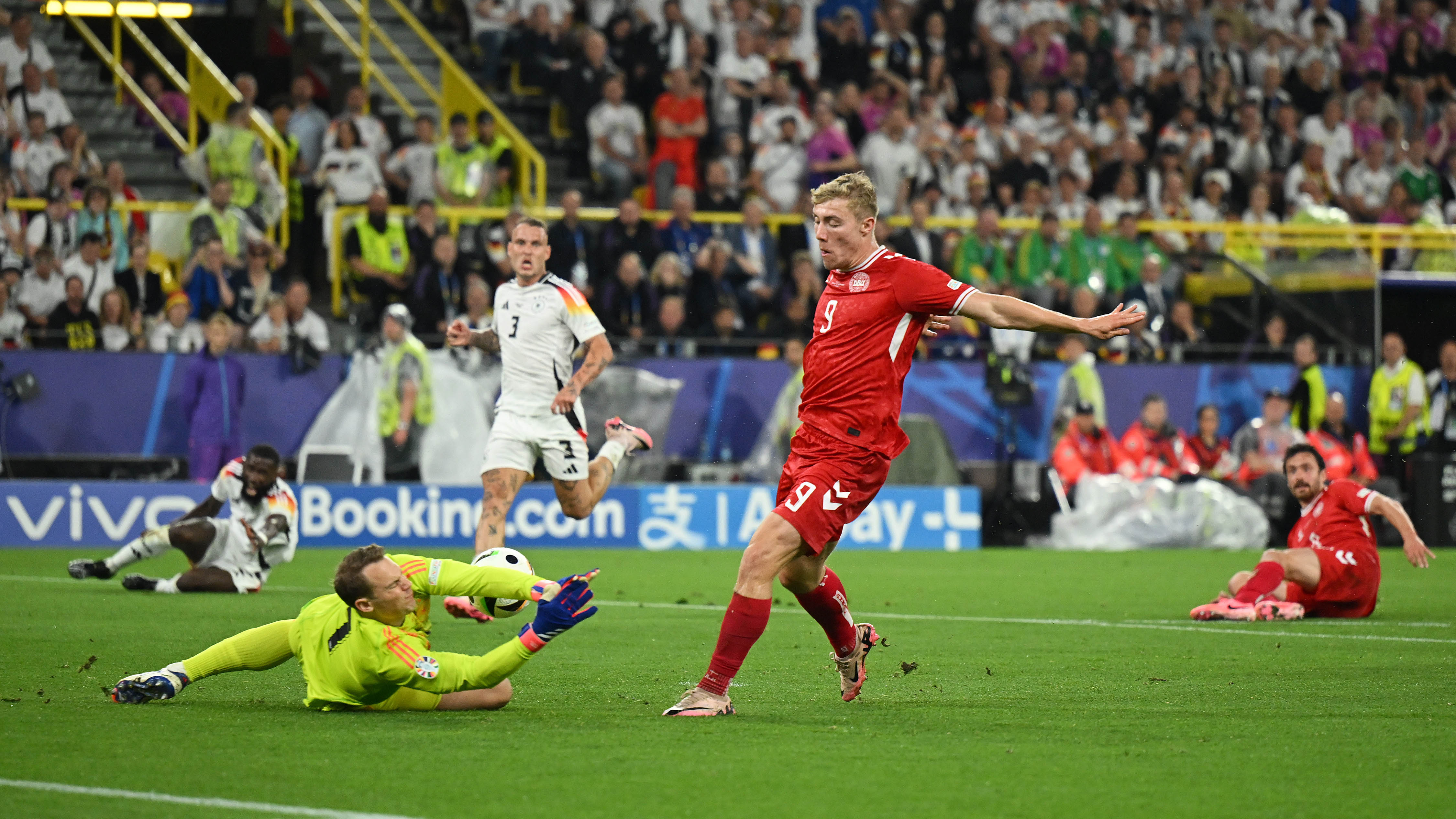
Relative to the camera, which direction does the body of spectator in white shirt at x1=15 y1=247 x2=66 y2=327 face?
toward the camera

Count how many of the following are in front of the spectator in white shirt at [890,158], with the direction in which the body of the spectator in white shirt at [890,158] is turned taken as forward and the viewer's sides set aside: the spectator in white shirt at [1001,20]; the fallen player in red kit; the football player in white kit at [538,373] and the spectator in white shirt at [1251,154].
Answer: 2

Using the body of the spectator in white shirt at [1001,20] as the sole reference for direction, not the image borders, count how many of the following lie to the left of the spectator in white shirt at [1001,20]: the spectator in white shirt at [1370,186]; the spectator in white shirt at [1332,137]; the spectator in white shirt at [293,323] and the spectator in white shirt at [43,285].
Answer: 2

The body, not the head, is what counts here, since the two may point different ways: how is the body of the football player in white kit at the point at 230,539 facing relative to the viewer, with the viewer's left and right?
facing the viewer and to the left of the viewer

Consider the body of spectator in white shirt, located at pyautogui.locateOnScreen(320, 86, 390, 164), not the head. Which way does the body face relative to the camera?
toward the camera

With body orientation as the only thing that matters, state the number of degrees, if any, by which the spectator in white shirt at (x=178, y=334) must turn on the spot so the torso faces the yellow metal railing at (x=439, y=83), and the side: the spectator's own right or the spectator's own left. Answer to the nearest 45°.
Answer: approximately 135° to the spectator's own left

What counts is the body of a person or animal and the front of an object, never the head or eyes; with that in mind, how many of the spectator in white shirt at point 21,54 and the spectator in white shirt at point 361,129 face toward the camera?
2

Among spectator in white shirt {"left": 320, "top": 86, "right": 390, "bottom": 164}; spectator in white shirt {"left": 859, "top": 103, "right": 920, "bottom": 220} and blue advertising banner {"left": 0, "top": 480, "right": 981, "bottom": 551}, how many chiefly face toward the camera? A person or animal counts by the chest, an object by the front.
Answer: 3

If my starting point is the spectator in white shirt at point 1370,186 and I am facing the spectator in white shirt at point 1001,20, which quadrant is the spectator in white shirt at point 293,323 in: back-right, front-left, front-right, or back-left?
front-left

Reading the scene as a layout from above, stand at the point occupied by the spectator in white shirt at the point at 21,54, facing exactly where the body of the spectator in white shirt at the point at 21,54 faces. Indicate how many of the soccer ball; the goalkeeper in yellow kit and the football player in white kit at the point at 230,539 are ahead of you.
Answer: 3

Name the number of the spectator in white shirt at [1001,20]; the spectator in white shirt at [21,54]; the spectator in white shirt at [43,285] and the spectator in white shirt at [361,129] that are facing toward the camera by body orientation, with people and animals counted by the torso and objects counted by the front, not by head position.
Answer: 4

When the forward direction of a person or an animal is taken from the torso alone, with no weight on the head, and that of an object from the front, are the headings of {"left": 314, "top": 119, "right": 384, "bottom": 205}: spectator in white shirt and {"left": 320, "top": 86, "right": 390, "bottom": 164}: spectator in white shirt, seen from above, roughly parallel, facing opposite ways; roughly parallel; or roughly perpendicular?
roughly parallel

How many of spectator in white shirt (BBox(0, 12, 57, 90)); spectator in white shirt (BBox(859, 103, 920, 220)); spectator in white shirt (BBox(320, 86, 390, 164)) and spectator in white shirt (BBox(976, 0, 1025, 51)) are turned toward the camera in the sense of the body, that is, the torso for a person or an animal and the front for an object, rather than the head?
4

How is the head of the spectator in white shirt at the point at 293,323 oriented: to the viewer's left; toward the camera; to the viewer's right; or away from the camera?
toward the camera

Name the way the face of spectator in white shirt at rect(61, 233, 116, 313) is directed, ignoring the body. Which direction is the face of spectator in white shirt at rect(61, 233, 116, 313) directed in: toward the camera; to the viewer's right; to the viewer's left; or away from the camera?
toward the camera

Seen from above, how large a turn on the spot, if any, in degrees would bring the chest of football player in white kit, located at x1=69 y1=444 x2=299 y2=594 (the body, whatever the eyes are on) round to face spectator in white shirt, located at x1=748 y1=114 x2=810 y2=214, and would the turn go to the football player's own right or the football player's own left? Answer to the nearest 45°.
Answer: approximately 180°

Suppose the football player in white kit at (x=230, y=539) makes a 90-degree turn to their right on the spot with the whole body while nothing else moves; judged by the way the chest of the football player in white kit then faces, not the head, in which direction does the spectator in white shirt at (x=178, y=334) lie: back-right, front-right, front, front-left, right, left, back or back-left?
front-right

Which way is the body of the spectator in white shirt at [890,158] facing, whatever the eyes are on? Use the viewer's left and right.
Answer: facing the viewer

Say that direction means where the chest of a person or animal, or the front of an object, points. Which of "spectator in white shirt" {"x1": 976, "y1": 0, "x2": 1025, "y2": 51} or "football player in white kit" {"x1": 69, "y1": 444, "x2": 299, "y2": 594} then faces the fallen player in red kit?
the spectator in white shirt

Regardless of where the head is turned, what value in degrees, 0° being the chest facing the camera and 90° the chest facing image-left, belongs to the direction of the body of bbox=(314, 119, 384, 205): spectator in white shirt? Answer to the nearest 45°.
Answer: approximately 0°

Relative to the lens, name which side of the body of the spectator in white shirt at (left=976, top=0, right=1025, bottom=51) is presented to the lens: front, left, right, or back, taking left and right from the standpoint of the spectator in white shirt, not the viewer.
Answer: front

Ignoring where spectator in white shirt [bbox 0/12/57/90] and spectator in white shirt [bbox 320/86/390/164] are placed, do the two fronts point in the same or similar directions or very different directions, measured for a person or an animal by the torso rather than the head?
same or similar directions

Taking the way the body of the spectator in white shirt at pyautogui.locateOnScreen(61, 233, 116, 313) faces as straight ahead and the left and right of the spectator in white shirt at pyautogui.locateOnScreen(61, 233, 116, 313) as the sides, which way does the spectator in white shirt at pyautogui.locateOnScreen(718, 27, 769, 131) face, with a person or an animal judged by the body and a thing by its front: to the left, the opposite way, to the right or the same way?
the same way
